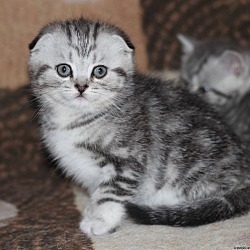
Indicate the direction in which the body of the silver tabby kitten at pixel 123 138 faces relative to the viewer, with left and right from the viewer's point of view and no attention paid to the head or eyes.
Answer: facing the viewer and to the left of the viewer

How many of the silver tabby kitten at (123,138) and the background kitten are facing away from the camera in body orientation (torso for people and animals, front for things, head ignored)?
0

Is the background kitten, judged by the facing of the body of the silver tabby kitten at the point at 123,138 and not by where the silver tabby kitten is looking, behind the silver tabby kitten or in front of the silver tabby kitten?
behind
